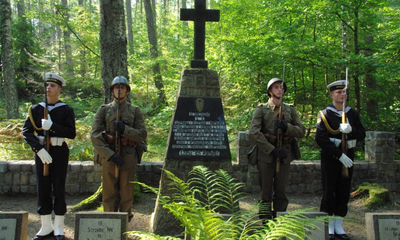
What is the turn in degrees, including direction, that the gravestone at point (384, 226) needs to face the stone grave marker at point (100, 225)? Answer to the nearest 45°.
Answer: approximately 45° to its right

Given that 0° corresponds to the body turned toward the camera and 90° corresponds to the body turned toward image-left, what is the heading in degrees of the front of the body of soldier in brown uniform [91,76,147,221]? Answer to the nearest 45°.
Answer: approximately 0°

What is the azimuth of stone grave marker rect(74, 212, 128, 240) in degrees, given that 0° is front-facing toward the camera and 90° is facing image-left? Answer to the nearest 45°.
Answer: approximately 0°

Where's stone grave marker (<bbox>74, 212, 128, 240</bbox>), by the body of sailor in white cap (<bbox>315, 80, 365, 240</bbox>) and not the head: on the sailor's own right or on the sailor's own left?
on the sailor's own right

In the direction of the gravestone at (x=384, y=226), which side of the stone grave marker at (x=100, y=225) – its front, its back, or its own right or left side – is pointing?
left

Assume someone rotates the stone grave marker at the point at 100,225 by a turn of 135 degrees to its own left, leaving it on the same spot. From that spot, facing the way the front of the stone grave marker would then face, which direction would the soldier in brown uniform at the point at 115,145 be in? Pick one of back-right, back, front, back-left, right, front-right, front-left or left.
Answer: front-left

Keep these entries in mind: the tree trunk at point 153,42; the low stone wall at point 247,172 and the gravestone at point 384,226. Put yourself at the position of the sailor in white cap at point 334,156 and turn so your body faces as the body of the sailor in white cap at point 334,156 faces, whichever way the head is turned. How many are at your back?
2

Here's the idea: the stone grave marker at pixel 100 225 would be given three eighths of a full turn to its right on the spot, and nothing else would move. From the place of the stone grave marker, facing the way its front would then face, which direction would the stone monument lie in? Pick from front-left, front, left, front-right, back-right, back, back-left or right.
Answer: right

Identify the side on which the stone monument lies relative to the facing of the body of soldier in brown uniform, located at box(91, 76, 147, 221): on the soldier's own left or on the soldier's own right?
on the soldier's own left

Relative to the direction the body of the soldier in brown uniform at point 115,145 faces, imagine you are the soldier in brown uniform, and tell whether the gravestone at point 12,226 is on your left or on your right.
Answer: on your right

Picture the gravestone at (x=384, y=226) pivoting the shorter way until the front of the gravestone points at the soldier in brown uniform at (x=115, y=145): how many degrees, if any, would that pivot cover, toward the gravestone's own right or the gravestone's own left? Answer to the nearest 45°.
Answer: approximately 90° to the gravestone's own right
